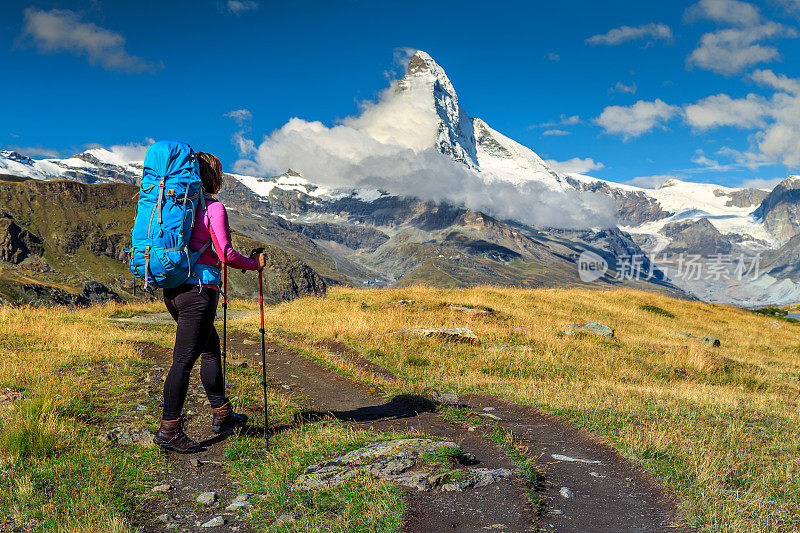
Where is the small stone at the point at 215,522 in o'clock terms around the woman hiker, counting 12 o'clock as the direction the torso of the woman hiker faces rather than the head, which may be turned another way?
The small stone is roughly at 4 o'clock from the woman hiker.

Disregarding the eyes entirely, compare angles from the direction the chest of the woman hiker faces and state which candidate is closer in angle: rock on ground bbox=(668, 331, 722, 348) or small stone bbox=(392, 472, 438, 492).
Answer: the rock on ground

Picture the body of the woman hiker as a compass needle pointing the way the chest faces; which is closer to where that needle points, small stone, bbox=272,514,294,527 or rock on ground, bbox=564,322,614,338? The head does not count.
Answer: the rock on ground

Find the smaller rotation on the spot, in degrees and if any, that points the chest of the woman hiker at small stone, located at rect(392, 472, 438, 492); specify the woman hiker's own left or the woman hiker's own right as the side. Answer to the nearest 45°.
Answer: approximately 90° to the woman hiker's own right

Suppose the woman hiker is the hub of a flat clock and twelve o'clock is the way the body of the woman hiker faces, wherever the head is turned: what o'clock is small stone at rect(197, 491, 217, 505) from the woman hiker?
The small stone is roughly at 4 o'clock from the woman hiker.

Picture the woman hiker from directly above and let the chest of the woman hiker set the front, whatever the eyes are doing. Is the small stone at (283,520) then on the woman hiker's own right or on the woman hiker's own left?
on the woman hiker's own right

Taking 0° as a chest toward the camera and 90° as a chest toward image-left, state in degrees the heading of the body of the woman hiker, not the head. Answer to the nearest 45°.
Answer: approximately 225°

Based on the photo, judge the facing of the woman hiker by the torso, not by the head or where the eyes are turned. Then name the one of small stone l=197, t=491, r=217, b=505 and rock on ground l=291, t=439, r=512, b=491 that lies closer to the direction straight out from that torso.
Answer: the rock on ground
